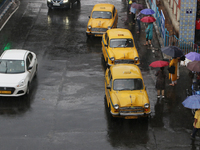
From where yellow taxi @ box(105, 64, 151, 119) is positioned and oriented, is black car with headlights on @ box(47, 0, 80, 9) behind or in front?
behind

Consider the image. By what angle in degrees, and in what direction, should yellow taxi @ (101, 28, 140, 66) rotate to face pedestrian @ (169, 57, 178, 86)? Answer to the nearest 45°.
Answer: approximately 45° to its left

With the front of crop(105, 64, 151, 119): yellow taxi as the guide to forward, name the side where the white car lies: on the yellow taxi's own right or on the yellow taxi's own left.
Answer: on the yellow taxi's own right

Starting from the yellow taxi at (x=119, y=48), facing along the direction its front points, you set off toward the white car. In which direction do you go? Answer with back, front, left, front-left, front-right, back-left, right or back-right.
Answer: front-right

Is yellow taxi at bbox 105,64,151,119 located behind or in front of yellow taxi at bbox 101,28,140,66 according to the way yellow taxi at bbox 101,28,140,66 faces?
in front

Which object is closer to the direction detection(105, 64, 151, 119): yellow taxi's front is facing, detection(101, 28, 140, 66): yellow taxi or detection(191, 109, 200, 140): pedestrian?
the pedestrian

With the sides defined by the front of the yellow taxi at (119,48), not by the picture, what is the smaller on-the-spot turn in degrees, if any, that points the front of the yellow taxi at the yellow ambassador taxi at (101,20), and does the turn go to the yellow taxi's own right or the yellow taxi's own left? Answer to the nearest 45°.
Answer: approximately 180°

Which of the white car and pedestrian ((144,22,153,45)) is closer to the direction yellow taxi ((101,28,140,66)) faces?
the white car

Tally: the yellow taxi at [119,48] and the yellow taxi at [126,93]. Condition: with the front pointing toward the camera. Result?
2

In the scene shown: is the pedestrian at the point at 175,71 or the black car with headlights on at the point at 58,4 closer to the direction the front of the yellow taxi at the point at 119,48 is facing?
the pedestrian

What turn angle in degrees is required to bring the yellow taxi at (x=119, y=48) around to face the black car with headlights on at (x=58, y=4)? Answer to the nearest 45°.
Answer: approximately 135° to its right

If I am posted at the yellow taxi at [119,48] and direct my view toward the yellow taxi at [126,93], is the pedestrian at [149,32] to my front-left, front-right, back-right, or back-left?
back-left

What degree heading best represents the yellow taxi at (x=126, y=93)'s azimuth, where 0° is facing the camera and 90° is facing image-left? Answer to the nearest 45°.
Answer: approximately 0°

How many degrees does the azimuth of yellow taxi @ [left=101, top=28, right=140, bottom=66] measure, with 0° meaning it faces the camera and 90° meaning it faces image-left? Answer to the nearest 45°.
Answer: approximately 0°

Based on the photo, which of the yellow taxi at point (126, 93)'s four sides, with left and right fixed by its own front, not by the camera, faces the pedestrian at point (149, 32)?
back
